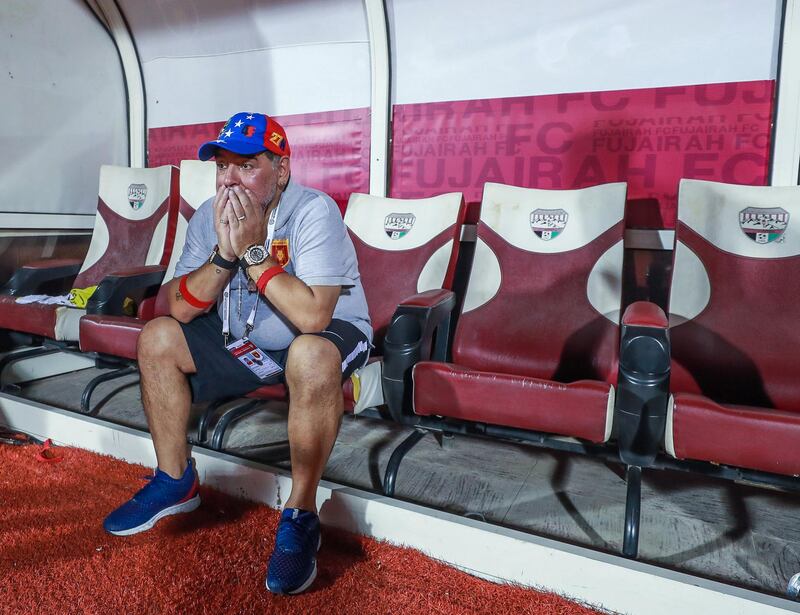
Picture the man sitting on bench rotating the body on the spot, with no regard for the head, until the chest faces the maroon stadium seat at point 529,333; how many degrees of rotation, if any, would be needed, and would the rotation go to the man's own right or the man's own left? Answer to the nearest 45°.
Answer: approximately 135° to the man's own left

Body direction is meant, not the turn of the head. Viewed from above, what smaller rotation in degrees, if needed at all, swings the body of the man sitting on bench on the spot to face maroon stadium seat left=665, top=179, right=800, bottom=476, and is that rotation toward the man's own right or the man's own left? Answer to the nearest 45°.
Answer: approximately 135° to the man's own left

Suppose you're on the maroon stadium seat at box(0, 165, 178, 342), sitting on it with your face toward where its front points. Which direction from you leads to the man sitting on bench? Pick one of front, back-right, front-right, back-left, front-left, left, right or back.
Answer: front-left

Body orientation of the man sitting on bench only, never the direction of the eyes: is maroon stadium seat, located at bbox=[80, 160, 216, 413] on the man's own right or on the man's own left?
on the man's own right

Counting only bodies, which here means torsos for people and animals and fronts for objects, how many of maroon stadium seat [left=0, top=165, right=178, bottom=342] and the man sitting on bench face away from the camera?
0

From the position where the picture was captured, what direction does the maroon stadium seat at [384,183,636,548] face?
facing the viewer and to the left of the viewer

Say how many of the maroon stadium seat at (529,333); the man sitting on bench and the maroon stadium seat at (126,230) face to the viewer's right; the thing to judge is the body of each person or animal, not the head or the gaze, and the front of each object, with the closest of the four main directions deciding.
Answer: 0

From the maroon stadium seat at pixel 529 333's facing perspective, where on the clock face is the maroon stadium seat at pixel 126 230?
the maroon stadium seat at pixel 126 230 is roughly at 2 o'clock from the maroon stadium seat at pixel 529 333.

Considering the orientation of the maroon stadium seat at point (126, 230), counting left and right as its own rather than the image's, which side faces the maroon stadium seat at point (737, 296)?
left

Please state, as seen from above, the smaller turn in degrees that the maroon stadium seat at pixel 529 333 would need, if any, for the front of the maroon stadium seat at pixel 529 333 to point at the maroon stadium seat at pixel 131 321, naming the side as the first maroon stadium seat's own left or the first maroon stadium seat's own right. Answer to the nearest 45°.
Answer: approximately 45° to the first maroon stadium seat's own right

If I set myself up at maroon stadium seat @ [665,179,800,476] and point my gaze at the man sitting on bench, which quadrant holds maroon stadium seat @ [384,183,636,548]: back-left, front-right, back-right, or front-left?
front-right

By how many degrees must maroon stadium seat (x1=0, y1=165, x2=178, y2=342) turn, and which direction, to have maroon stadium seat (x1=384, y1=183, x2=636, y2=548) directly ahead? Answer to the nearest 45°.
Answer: approximately 90° to its left
